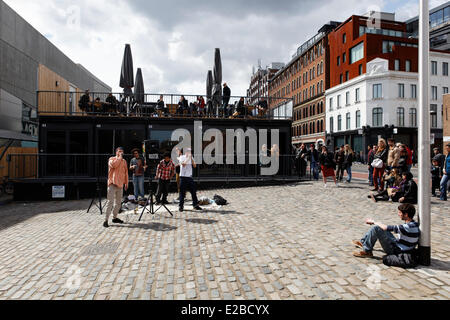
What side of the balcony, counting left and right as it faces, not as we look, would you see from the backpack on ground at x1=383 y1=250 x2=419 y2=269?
front

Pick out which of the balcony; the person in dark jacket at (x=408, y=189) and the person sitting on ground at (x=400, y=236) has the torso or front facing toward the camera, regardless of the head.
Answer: the balcony

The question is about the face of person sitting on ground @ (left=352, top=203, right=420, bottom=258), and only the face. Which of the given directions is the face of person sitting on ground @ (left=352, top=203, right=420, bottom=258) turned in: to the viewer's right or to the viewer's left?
to the viewer's left

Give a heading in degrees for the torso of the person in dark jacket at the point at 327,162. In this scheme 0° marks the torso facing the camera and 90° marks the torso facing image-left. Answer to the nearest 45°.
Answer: approximately 45°

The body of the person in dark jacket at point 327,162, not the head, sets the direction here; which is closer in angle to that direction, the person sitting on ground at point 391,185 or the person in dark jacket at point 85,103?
the person in dark jacket

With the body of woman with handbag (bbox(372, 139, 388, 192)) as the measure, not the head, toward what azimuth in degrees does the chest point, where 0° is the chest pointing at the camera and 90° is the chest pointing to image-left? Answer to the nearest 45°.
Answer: approximately 45°

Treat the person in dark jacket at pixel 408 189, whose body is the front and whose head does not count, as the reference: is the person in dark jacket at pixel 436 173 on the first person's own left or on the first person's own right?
on the first person's own right

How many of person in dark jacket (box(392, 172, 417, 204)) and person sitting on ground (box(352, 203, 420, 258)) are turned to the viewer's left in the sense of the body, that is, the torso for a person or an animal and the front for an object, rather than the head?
2

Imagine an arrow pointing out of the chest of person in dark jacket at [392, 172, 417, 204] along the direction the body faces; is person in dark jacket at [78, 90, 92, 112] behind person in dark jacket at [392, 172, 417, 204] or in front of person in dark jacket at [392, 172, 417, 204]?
in front

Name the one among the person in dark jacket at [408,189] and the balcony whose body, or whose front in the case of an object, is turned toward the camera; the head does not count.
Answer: the balcony

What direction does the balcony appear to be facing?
toward the camera

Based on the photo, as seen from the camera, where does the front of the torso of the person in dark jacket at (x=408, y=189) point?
to the viewer's left

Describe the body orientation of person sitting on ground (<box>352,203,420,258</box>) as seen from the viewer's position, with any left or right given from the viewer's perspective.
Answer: facing to the left of the viewer

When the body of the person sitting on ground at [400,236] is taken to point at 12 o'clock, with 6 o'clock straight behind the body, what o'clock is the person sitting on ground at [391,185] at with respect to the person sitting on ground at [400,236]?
the person sitting on ground at [391,185] is roughly at 3 o'clock from the person sitting on ground at [400,236].

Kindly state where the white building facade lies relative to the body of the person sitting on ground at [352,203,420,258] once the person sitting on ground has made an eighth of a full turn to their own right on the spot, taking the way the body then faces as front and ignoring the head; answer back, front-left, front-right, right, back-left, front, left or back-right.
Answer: front-right

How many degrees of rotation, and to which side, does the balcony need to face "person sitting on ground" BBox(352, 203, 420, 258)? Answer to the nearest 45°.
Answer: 0° — it already faces them

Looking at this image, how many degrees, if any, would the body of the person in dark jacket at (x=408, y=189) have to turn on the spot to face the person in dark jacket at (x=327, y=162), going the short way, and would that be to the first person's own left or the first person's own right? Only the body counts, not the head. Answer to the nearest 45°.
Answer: approximately 45° to the first person's own right

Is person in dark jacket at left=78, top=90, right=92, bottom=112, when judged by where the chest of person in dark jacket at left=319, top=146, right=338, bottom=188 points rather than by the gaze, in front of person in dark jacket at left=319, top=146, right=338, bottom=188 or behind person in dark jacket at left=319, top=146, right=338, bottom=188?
in front
